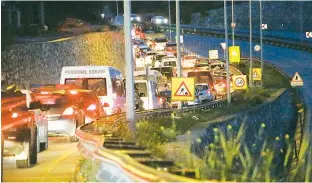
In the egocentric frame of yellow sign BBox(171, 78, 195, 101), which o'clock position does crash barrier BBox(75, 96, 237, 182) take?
The crash barrier is roughly at 12 o'clock from the yellow sign.

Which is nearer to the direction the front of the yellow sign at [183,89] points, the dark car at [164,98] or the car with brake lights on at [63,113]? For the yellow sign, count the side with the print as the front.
the car with brake lights on

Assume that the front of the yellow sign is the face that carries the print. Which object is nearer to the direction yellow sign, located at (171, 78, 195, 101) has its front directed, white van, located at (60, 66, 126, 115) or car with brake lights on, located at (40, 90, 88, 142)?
the car with brake lights on

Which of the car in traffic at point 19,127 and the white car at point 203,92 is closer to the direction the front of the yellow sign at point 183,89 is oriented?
the car in traffic

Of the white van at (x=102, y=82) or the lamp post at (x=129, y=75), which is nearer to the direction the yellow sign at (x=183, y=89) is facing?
the lamp post

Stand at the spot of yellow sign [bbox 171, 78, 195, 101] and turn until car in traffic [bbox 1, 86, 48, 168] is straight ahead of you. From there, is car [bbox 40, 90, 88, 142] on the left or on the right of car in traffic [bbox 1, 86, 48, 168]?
right

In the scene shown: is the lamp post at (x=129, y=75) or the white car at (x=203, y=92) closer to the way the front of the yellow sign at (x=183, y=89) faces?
the lamp post

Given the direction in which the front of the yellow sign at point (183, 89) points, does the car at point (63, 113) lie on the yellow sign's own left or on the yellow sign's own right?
on the yellow sign's own right

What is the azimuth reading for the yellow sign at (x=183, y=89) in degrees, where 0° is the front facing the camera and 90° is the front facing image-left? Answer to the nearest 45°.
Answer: approximately 0°
